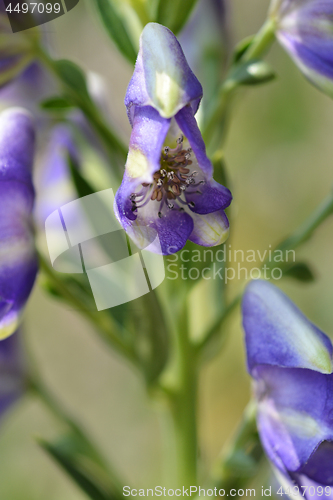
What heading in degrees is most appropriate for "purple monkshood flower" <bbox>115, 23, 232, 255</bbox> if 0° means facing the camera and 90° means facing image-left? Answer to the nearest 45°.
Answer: approximately 0°
